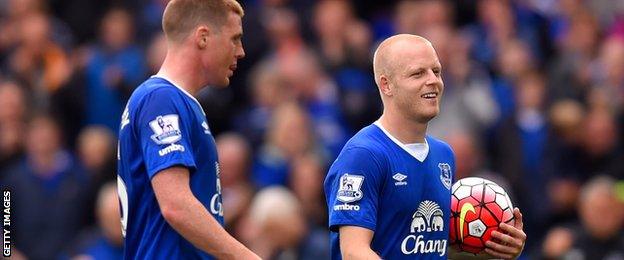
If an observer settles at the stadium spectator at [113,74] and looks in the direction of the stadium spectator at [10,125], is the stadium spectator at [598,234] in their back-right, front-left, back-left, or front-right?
back-left

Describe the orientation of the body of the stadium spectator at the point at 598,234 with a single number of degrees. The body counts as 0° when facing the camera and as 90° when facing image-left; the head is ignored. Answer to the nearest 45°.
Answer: approximately 0°

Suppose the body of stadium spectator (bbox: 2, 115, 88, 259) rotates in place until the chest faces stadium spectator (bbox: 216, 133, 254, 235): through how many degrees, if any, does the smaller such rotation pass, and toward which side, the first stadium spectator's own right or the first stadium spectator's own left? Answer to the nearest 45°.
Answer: approximately 45° to the first stadium spectator's own left

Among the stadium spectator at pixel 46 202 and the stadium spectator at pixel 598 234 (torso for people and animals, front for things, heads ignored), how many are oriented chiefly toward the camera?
2

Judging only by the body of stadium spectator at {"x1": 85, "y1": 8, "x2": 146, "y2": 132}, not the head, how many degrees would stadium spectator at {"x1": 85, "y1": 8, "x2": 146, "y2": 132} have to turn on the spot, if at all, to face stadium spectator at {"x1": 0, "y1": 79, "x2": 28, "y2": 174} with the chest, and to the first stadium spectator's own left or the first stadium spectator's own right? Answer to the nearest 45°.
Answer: approximately 90° to the first stadium spectator's own right
